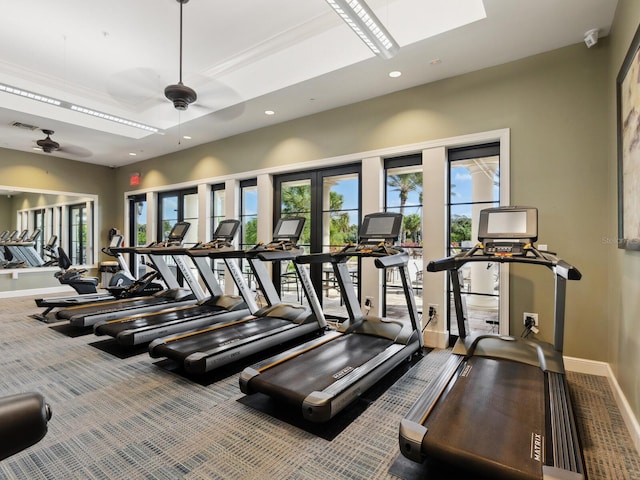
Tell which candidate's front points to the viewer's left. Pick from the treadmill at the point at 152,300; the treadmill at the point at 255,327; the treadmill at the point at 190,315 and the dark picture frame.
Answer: the dark picture frame

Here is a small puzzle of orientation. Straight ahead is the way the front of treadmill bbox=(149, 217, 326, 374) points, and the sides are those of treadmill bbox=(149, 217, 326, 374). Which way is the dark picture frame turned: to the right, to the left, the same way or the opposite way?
to the left

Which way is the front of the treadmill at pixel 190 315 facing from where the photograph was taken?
facing away from the viewer and to the right of the viewer

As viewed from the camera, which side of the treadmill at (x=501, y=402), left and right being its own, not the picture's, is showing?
back

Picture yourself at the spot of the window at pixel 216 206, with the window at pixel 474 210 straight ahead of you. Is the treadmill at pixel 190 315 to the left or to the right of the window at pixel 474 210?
right

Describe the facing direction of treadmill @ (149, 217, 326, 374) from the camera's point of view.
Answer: facing away from the viewer and to the right of the viewer

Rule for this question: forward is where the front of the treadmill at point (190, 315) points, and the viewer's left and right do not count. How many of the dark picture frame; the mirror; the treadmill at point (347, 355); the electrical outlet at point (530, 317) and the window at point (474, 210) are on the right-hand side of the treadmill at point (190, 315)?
4

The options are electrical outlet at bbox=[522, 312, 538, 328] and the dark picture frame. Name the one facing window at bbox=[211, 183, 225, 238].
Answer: the dark picture frame

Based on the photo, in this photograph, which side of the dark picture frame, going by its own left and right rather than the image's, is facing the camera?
left
